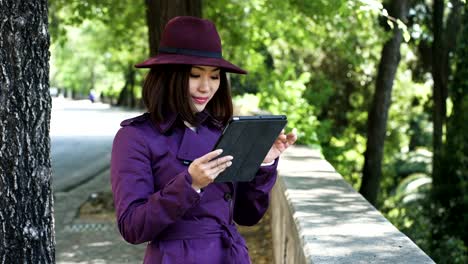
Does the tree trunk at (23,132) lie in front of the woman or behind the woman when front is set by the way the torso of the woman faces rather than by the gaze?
behind

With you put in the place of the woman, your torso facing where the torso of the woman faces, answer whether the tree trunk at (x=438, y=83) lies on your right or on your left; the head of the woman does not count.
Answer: on your left

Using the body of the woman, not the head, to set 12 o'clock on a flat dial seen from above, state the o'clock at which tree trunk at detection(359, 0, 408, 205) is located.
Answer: The tree trunk is roughly at 8 o'clock from the woman.

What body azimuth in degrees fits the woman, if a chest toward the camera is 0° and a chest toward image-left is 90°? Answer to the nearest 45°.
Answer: approximately 315°

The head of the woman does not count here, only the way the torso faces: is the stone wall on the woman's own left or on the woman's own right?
on the woman's own left

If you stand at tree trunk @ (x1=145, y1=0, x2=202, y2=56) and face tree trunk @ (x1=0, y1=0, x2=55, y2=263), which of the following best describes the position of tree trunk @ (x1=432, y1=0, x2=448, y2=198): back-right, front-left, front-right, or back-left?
back-left

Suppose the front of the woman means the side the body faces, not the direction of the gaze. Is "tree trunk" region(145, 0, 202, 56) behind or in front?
behind
